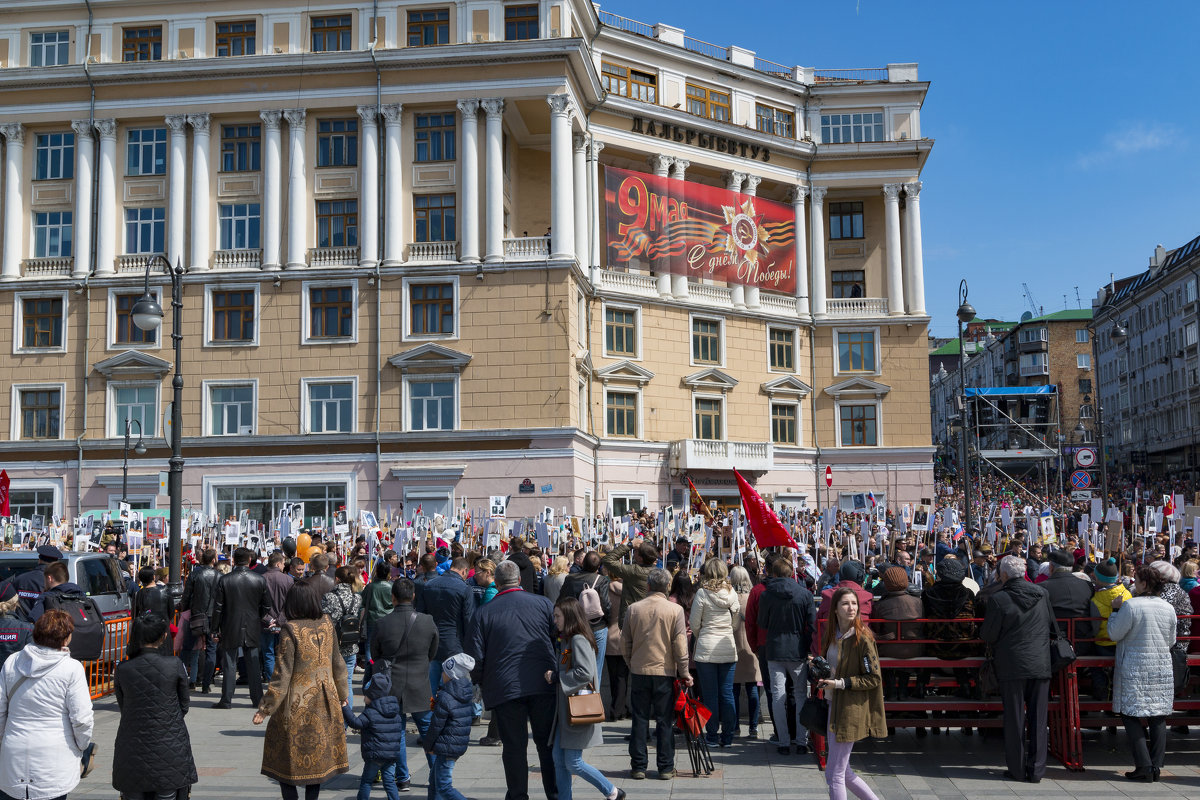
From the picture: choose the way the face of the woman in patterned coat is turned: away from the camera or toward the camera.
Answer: away from the camera

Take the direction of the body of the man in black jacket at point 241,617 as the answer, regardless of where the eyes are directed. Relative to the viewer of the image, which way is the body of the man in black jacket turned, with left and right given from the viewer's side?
facing away from the viewer

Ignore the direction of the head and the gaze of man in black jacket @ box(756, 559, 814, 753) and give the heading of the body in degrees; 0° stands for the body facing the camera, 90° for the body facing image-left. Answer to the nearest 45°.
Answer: approximately 180°

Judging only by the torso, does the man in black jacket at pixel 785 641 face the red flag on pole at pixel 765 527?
yes

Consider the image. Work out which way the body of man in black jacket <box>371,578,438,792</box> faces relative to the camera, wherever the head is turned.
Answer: away from the camera

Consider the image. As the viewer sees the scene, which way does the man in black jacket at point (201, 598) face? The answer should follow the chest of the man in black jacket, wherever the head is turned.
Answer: away from the camera

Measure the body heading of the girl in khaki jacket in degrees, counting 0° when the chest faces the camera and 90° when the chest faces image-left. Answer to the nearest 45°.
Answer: approximately 45°

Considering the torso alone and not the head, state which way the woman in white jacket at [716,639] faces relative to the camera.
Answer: away from the camera

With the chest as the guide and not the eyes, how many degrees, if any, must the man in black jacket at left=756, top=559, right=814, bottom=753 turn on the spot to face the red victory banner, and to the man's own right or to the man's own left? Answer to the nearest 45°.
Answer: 0° — they already face it

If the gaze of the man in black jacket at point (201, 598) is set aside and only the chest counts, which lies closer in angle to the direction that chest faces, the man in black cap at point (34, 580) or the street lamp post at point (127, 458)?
the street lamp post
